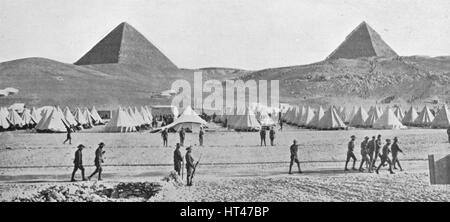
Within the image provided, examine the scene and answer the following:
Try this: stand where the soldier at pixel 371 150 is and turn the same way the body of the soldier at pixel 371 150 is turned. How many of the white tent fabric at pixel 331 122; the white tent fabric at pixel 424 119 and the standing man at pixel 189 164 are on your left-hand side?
2

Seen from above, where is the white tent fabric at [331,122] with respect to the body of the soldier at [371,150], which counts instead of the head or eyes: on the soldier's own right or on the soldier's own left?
on the soldier's own left
